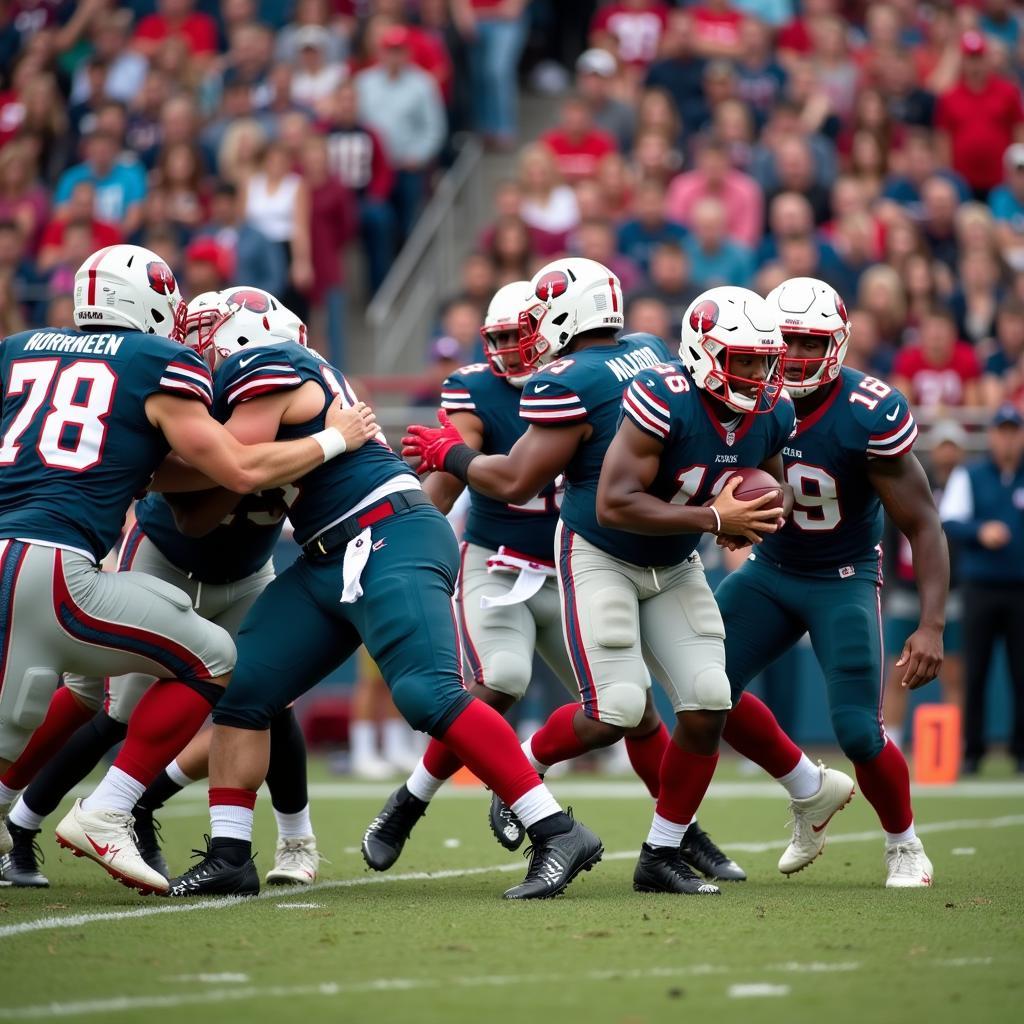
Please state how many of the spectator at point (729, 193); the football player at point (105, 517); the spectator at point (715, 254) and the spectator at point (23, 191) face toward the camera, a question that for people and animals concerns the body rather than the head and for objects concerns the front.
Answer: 3

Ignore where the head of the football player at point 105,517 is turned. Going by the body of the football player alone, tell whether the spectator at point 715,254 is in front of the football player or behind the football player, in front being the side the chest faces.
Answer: in front

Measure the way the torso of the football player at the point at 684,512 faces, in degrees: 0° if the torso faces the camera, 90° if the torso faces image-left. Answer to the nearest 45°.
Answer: approximately 315°

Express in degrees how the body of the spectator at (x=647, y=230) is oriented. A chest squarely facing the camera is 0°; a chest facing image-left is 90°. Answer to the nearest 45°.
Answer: approximately 0°

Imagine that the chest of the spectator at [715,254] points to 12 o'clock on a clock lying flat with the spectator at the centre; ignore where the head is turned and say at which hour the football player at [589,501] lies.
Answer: The football player is roughly at 12 o'clock from the spectator.

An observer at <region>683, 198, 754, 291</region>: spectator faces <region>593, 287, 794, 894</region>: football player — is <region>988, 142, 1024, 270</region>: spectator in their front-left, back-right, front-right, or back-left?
back-left

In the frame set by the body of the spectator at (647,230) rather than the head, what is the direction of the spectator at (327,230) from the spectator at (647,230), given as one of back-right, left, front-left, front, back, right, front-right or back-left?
right

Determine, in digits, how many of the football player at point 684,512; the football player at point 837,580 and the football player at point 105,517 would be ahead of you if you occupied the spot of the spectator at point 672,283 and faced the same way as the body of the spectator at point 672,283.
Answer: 3
